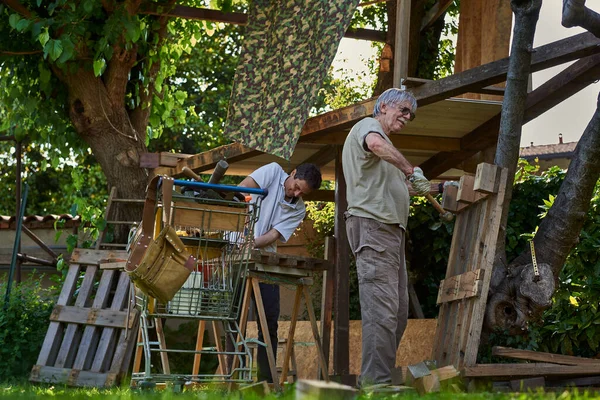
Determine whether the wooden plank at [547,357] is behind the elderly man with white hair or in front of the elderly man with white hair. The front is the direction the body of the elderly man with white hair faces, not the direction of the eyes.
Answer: in front

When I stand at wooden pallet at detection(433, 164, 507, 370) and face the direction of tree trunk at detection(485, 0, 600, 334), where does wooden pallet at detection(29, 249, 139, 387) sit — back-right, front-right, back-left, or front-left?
back-left

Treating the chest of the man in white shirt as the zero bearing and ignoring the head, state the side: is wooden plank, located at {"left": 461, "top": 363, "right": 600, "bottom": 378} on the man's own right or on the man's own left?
on the man's own left

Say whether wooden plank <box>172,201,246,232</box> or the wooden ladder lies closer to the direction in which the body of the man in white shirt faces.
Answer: the wooden plank

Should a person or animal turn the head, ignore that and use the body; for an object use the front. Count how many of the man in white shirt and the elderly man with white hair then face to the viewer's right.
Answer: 1

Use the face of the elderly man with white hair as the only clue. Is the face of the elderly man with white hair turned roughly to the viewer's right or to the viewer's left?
to the viewer's right

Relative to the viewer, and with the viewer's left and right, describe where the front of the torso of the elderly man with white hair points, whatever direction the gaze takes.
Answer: facing to the right of the viewer

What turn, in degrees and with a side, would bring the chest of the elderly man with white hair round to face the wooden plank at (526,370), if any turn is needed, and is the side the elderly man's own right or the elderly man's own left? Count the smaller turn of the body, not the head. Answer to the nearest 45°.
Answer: approximately 45° to the elderly man's own left

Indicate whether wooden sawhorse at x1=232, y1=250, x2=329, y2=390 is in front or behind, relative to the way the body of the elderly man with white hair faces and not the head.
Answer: behind
